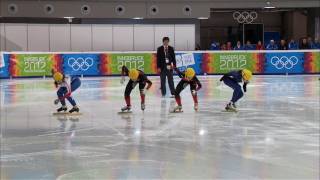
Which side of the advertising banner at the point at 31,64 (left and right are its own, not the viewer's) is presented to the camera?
front

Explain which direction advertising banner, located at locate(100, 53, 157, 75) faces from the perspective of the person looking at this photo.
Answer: facing the viewer

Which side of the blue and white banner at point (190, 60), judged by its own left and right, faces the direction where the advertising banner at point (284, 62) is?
left

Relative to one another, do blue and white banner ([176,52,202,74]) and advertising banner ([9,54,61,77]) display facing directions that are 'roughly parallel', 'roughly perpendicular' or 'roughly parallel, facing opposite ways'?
roughly parallel

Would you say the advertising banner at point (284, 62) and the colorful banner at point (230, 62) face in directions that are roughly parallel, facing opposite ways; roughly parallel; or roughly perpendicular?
roughly parallel

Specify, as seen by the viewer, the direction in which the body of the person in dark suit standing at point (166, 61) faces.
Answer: toward the camera

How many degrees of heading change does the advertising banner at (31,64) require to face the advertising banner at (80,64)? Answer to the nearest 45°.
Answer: approximately 90° to its left

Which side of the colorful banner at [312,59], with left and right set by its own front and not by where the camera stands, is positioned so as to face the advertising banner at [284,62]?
right

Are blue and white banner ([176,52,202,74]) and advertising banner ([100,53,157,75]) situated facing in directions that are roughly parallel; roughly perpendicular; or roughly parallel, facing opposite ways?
roughly parallel
